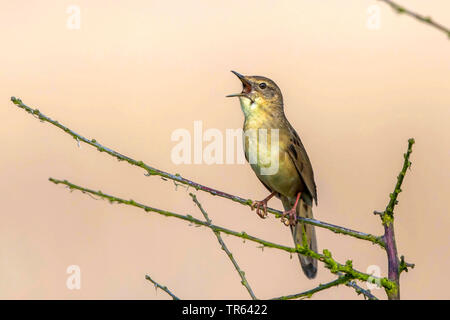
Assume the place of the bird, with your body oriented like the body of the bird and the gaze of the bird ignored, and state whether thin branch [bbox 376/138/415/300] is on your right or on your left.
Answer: on your left

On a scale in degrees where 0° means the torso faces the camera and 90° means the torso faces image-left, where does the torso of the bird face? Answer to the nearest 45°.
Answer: approximately 45°

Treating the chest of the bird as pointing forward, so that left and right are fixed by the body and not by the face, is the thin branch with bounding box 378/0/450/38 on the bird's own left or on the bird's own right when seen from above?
on the bird's own left

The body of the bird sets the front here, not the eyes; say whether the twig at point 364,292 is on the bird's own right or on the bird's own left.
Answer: on the bird's own left
